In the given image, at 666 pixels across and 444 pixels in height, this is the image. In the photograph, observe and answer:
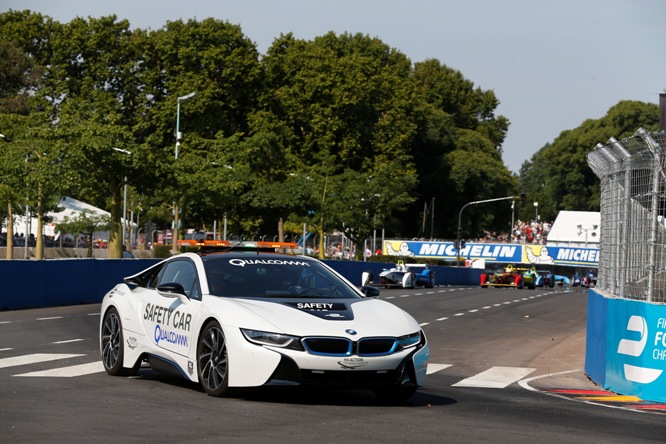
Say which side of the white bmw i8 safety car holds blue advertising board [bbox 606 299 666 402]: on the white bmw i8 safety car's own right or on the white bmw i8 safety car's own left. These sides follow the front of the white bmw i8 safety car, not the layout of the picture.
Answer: on the white bmw i8 safety car's own left

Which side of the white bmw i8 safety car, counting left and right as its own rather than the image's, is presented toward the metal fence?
left

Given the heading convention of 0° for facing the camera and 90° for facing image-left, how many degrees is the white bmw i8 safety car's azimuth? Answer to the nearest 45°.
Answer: approximately 315°
